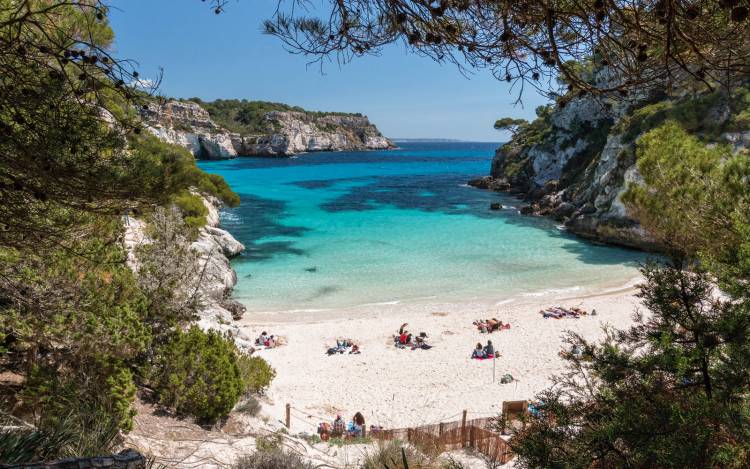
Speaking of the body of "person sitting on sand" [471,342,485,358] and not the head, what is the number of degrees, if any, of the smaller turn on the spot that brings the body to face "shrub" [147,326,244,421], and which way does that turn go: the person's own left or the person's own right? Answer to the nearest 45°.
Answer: approximately 135° to the person's own left

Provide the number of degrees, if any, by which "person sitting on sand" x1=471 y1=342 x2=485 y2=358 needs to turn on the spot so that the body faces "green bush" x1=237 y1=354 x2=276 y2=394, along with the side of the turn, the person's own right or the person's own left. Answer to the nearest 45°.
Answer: approximately 135° to the person's own left

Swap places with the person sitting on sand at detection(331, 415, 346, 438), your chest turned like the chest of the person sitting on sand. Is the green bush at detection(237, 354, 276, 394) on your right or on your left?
on your left

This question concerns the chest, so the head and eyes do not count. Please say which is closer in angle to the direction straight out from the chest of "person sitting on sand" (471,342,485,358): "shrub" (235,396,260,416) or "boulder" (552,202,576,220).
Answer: the boulder

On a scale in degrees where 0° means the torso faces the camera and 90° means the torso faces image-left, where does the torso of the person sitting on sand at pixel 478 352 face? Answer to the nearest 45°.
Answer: approximately 180°

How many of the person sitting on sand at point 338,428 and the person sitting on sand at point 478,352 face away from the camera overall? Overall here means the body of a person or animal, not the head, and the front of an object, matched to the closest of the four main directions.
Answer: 2

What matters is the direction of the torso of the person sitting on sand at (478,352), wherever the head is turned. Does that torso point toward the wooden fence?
no

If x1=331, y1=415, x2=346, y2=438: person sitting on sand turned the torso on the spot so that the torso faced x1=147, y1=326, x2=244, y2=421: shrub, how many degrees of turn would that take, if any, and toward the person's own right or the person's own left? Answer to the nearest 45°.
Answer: approximately 135° to the person's own left

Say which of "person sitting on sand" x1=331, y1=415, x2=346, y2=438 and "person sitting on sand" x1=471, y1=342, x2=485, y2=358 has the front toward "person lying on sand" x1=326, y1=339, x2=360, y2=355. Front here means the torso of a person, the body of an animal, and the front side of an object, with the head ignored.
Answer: "person sitting on sand" x1=331, y1=415, x2=346, y2=438

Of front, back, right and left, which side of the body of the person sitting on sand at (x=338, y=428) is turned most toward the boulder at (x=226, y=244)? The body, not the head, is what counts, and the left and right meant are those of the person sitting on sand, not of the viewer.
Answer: front

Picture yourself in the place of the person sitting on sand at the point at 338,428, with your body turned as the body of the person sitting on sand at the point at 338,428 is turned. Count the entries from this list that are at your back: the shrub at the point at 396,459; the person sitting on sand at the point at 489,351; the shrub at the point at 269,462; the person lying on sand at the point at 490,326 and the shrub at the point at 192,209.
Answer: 2

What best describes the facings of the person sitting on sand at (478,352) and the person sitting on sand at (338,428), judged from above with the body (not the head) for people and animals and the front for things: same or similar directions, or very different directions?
same or similar directions

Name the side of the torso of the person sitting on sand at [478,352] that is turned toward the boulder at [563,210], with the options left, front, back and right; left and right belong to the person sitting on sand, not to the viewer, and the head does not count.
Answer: front

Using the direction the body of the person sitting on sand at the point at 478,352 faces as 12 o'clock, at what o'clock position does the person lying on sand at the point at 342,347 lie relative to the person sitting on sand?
The person lying on sand is roughly at 9 o'clock from the person sitting on sand.

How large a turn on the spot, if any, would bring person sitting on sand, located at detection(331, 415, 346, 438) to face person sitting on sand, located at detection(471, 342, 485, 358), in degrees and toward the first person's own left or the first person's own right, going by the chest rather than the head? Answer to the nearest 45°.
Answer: approximately 45° to the first person's own right

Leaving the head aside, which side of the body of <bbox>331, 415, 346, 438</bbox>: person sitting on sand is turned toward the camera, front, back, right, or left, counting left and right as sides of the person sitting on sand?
back
